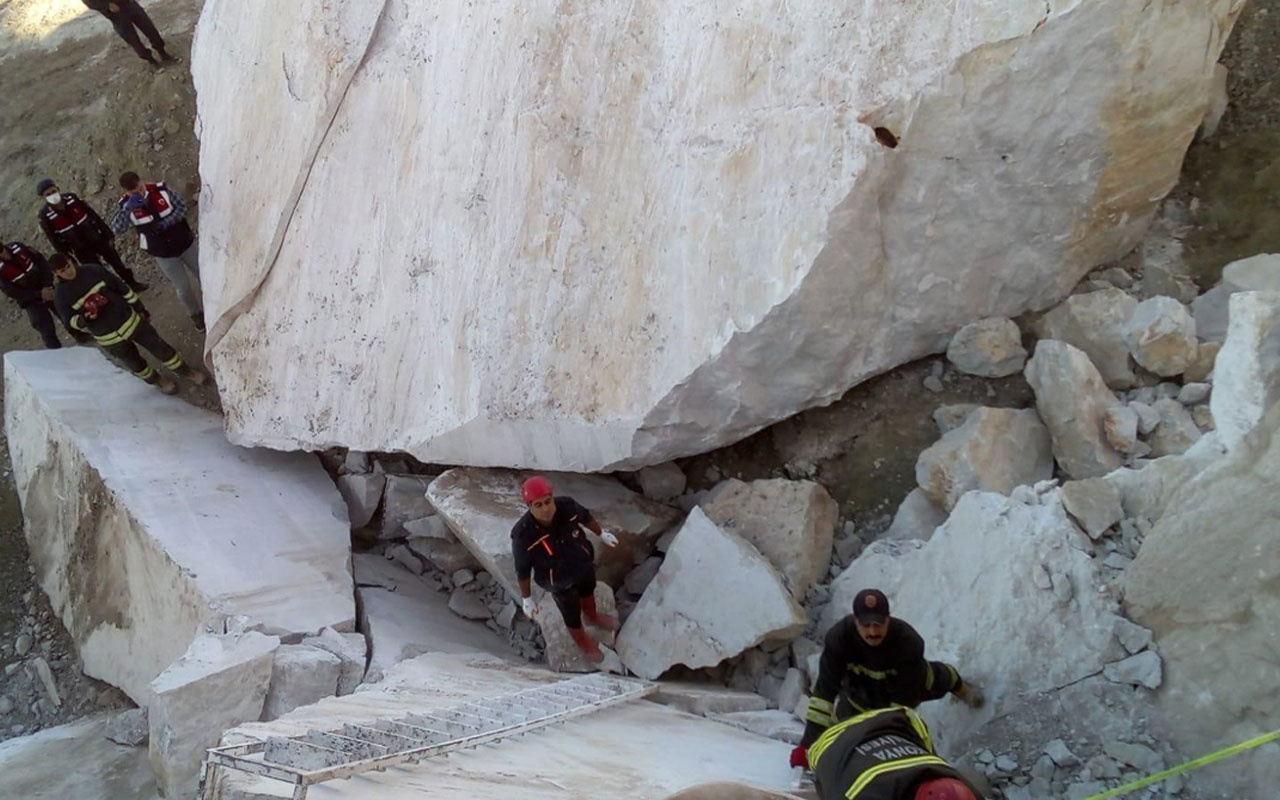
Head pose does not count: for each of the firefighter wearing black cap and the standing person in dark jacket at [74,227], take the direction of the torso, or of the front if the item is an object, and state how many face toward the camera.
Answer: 2

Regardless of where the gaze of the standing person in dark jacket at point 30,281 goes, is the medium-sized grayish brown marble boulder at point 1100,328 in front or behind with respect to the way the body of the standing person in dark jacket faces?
in front

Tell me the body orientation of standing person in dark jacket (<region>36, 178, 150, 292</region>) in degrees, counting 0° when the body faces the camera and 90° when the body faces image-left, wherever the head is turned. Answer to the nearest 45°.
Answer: approximately 0°

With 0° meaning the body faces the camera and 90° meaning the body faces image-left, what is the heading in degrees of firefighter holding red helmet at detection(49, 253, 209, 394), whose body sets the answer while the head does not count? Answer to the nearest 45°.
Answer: approximately 0°

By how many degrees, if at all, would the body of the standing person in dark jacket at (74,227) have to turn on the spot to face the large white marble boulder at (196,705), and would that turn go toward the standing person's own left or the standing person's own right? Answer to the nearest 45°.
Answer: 0° — they already face it

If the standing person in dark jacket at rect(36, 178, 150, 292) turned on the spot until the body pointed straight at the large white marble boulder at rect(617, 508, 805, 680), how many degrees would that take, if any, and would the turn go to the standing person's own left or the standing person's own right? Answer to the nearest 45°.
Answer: approximately 45° to the standing person's own left

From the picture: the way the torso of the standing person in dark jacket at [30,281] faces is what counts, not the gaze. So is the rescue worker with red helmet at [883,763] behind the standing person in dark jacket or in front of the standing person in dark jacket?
in front

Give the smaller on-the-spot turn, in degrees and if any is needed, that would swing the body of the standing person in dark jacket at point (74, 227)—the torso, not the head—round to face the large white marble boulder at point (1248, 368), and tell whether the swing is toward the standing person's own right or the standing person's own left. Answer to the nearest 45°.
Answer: approximately 45° to the standing person's own left

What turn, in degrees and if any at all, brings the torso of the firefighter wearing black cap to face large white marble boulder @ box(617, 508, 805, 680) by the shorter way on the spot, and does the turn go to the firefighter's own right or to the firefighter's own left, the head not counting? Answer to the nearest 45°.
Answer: approximately 135° to the firefighter's own right

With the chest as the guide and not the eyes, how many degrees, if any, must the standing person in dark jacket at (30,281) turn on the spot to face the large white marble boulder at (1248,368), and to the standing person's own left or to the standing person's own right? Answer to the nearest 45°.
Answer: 0° — they already face it

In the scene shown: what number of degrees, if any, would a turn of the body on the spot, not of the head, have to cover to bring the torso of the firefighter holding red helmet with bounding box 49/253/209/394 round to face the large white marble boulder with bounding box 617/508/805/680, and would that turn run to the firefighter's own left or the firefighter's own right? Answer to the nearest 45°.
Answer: approximately 45° to the firefighter's own left

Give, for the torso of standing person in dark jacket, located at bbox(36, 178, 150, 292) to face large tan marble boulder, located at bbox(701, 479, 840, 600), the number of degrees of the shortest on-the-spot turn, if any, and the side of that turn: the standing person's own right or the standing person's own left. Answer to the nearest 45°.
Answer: approximately 45° to the standing person's own left
